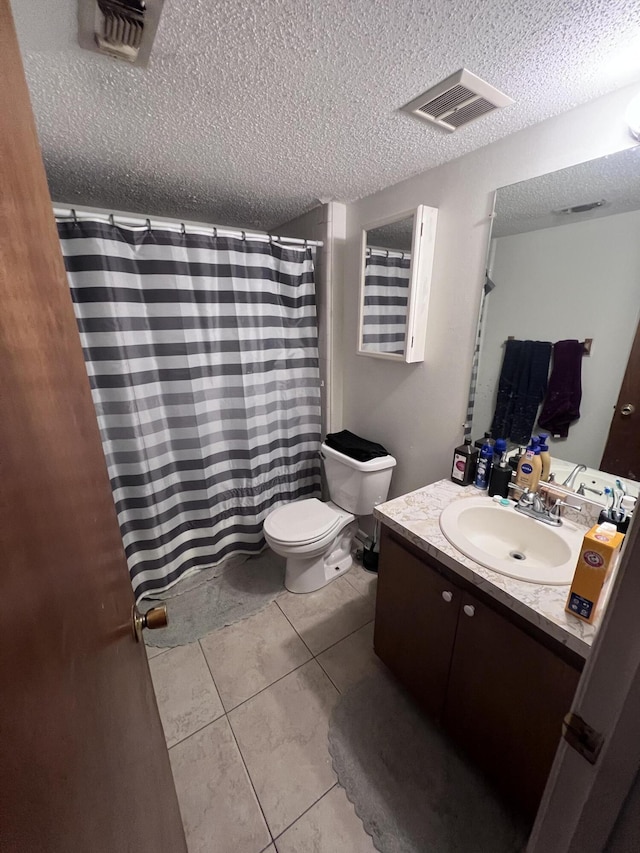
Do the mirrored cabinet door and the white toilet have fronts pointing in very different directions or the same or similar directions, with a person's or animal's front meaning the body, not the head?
same or similar directions

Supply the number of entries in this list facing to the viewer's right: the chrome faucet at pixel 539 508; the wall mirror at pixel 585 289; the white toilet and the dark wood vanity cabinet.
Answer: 0

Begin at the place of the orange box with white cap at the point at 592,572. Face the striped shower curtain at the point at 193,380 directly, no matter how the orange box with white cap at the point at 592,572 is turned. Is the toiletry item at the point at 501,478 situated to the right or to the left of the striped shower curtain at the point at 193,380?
right

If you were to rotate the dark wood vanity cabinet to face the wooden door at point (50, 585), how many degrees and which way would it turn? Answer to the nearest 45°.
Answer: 0° — it already faces it

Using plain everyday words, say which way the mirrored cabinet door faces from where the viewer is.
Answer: facing the viewer and to the left of the viewer

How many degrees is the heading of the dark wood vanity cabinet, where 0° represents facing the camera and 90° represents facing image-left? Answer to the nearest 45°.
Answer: approximately 45°

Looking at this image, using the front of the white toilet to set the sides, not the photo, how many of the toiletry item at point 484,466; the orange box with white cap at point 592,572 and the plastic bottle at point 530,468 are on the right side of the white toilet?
0

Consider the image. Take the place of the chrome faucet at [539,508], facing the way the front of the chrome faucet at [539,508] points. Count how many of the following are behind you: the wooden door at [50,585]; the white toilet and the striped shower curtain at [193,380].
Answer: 0

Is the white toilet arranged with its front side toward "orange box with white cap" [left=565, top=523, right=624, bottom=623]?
no

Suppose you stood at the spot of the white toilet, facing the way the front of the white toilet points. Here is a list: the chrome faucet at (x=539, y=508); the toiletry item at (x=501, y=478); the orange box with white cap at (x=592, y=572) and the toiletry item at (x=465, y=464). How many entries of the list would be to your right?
0
